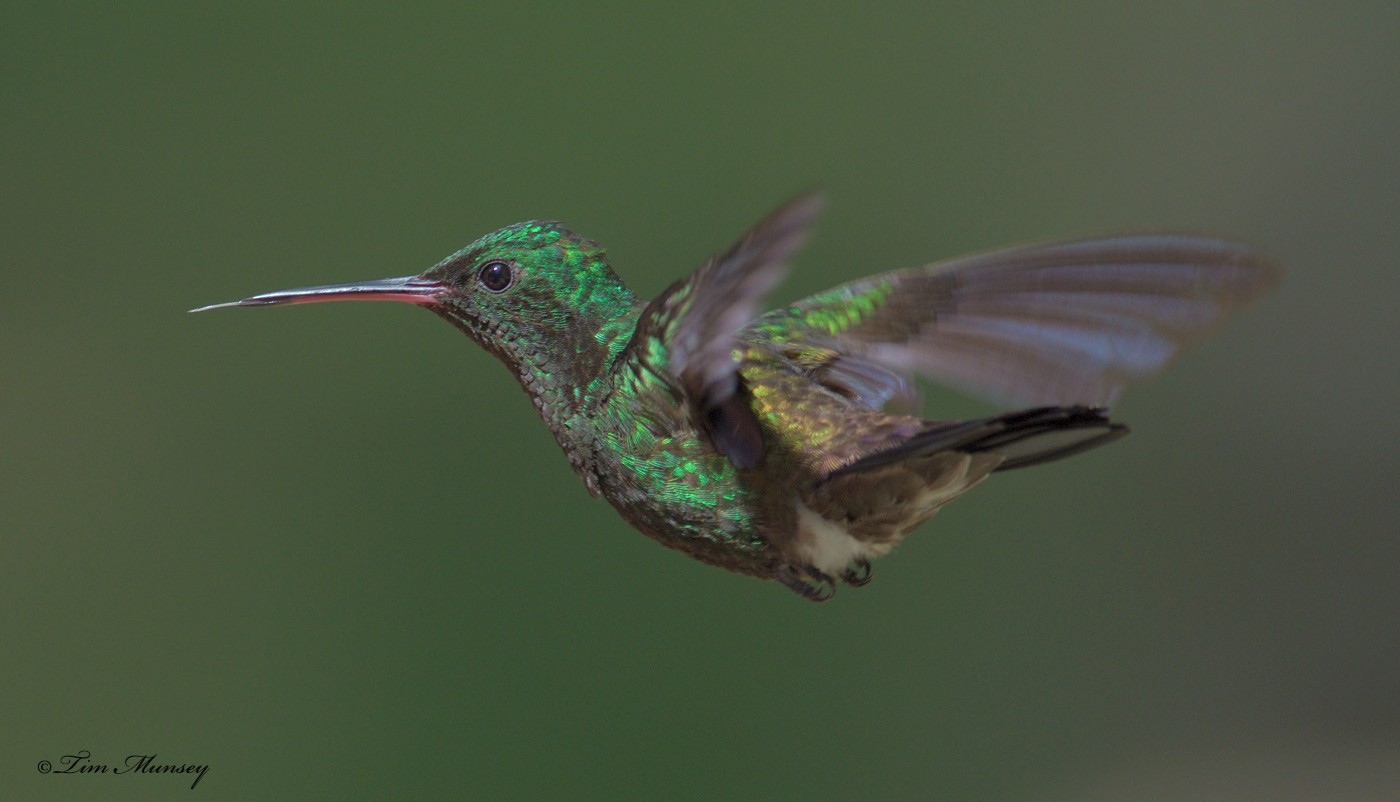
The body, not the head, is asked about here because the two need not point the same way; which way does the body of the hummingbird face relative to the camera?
to the viewer's left
